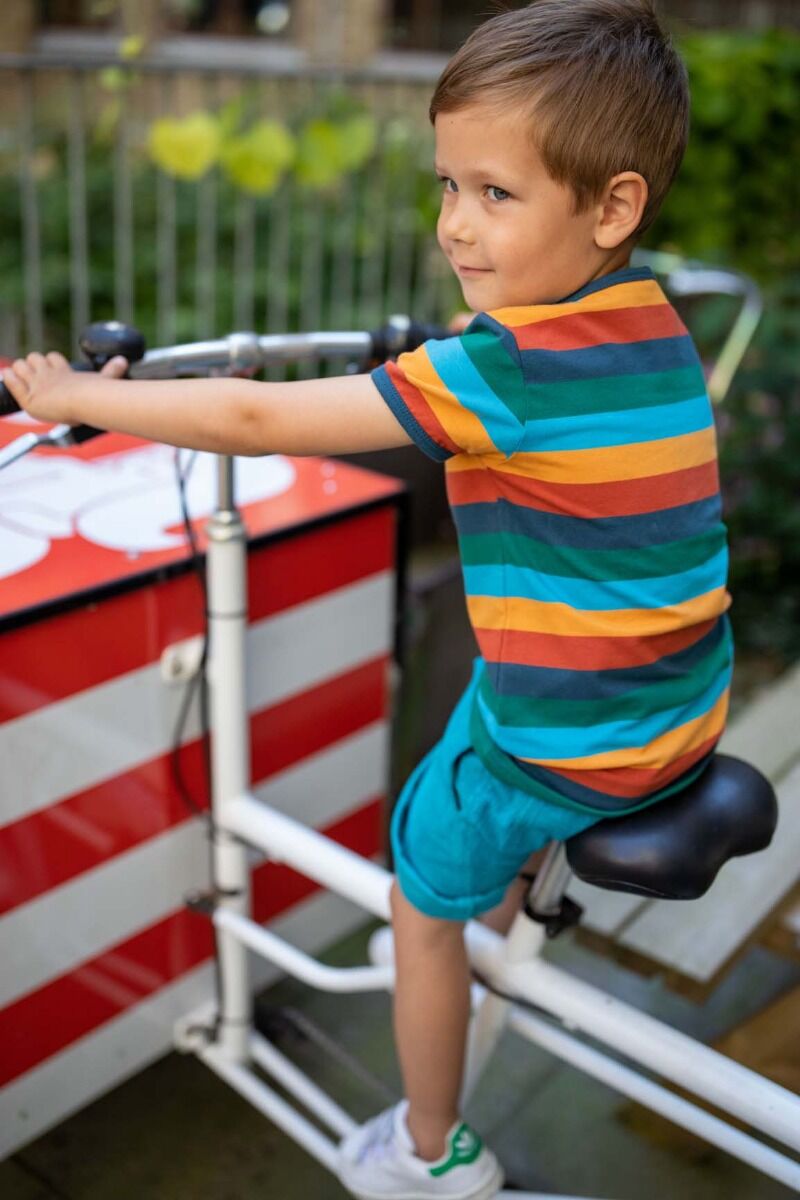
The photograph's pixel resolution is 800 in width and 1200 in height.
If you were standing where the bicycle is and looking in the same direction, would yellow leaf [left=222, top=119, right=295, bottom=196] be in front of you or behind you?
in front

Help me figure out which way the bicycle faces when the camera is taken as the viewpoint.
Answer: facing away from the viewer and to the left of the viewer

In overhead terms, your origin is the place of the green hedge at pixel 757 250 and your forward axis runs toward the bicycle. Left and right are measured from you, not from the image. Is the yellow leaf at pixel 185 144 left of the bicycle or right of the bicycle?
right

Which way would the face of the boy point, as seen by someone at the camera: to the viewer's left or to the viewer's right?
to the viewer's left

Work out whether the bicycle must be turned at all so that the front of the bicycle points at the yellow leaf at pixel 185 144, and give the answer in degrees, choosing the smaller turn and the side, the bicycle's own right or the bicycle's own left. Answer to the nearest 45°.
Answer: approximately 45° to the bicycle's own right

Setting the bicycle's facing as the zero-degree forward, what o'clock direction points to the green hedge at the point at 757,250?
The green hedge is roughly at 2 o'clock from the bicycle.

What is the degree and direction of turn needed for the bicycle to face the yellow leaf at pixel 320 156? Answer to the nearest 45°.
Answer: approximately 45° to its right
